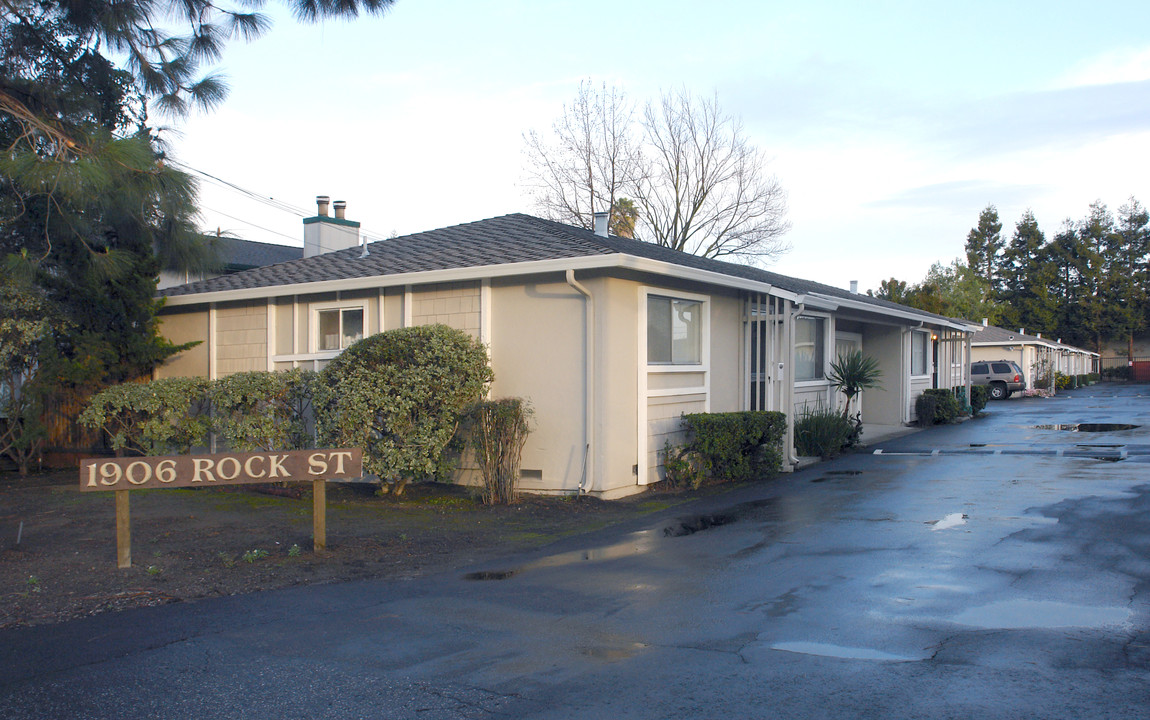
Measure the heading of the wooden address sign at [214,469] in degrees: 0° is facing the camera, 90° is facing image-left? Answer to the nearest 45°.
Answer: approximately 0°

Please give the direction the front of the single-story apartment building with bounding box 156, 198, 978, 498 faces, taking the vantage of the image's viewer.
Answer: facing the viewer and to the right of the viewer

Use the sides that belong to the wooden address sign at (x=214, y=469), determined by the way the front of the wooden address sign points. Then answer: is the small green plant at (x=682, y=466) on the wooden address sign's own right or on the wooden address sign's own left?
on the wooden address sign's own left

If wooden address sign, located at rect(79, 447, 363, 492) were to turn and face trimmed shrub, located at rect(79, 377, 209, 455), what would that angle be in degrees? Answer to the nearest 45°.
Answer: approximately 180°

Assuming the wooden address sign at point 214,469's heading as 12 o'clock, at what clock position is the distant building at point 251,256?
The distant building is roughly at 6 o'clock from the wooden address sign.

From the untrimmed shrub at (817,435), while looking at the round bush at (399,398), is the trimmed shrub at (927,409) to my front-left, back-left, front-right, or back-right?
back-right

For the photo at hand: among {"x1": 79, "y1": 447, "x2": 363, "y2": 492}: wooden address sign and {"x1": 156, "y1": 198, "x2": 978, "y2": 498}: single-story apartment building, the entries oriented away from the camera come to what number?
0

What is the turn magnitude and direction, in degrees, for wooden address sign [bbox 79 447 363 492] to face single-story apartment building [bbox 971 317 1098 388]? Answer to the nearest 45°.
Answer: approximately 135° to its left
